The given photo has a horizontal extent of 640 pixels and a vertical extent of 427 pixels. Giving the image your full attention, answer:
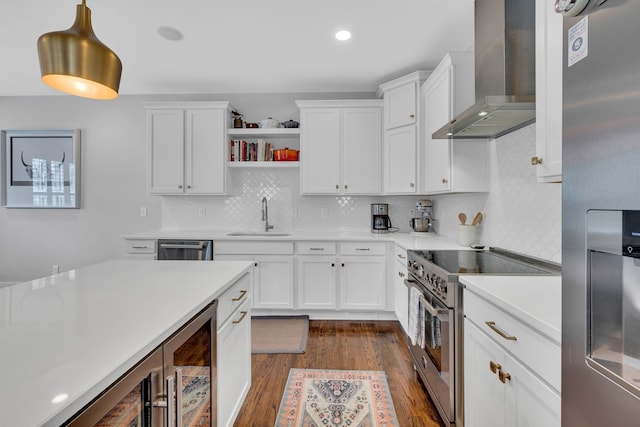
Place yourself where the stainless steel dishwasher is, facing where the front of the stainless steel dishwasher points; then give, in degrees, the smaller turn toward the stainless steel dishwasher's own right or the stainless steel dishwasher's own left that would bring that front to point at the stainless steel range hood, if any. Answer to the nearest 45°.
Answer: approximately 45° to the stainless steel dishwasher's own left

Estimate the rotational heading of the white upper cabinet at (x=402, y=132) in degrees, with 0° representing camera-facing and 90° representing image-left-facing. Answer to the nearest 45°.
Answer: approximately 45°

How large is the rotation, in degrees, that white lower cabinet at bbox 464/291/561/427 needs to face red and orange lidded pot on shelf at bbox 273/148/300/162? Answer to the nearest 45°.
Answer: approximately 90° to its right

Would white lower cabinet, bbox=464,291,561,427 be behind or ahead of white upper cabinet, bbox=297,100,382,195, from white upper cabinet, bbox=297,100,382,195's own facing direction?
ahead

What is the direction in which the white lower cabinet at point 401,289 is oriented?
to the viewer's left

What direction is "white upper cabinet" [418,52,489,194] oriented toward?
to the viewer's left

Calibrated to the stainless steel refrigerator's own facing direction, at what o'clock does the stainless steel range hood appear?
The stainless steel range hood is roughly at 4 o'clock from the stainless steel refrigerator.

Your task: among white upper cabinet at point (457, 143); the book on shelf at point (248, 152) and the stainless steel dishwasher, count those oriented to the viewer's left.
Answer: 1

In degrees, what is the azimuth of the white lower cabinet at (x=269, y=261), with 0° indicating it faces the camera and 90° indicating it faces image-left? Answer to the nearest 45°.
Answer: approximately 0°
